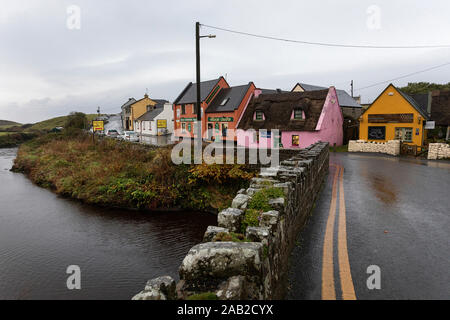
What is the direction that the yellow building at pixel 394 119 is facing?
toward the camera

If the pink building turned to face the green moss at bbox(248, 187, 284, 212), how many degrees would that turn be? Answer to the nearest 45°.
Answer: approximately 45° to its left

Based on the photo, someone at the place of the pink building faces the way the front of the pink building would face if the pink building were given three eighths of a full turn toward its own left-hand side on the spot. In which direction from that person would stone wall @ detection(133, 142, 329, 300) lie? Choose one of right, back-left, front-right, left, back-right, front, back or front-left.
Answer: right

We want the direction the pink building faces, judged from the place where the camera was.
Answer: facing the viewer and to the left of the viewer

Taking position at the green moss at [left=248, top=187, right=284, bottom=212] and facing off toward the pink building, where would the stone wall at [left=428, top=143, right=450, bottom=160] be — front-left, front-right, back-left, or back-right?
front-right

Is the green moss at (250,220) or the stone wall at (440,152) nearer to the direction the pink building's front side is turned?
the green moss

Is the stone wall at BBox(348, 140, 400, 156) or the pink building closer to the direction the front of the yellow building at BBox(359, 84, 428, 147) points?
the stone wall

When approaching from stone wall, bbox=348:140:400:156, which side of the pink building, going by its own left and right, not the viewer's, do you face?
left

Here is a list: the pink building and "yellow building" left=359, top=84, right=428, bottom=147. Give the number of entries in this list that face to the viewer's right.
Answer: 0

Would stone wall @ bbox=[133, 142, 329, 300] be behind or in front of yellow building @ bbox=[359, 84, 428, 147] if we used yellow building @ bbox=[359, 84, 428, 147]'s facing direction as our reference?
in front

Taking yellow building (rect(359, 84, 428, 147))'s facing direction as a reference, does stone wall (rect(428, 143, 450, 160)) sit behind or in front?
in front

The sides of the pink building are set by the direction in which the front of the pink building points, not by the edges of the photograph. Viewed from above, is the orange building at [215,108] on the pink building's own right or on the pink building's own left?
on the pink building's own right

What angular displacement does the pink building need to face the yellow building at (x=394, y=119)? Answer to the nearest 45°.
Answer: approximately 135° to its left

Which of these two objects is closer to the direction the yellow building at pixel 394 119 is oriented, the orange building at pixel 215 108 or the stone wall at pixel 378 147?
the stone wall

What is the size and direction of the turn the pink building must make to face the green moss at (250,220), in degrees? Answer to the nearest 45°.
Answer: approximately 45° to its left
